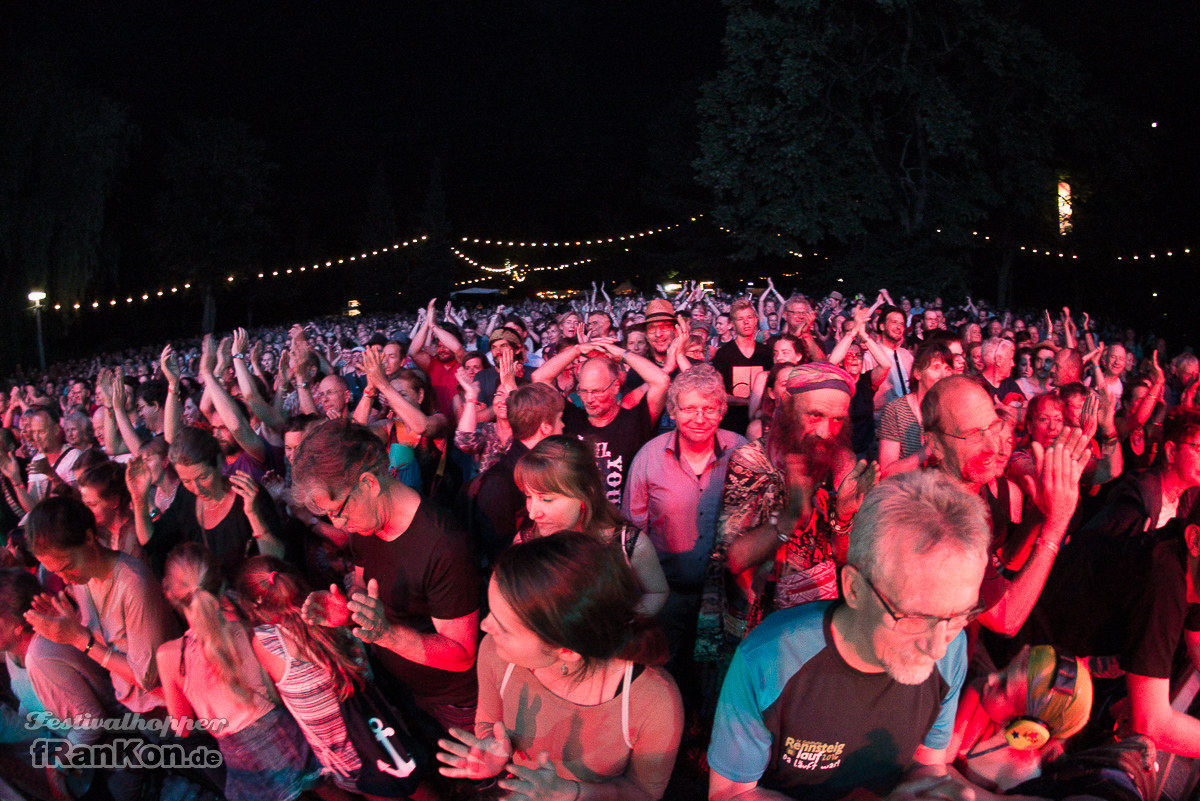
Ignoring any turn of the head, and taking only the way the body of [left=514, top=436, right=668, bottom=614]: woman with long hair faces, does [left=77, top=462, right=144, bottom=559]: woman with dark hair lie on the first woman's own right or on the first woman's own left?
on the first woman's own right

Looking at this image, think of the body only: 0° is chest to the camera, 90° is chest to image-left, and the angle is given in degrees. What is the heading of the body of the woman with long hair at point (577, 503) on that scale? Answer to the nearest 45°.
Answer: approximately 45°

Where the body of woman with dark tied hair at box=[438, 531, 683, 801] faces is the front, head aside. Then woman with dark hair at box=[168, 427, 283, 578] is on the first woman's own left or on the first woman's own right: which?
on the first woman's own right

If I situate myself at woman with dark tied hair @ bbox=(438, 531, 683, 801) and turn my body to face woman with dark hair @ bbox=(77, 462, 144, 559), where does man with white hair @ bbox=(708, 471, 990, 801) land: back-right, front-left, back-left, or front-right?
back-right

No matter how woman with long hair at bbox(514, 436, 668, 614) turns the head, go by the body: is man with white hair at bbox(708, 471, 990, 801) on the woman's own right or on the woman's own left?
on the woman's own left

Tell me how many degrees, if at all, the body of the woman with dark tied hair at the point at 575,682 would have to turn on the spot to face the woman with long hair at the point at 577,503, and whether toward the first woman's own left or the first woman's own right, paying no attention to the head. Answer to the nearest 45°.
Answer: approximately 135° to the first woman's own right

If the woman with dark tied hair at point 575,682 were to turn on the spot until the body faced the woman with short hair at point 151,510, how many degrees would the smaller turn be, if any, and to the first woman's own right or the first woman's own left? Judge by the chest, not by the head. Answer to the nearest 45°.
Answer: approximately 90° to the first woman's own right

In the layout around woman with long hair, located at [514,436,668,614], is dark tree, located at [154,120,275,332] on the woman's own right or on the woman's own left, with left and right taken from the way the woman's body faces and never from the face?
on the woman's own right
